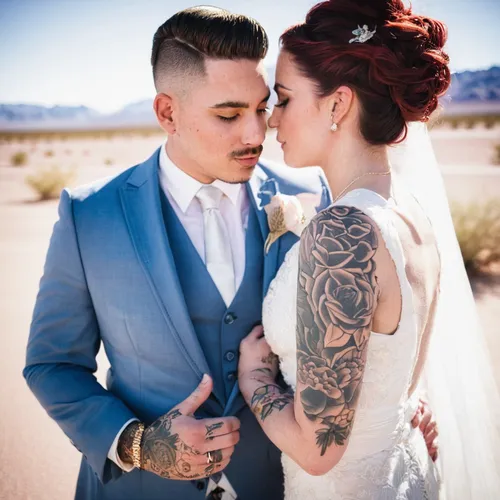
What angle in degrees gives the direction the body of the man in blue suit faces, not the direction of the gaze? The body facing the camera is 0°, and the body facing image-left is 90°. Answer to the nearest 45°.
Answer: approximately 315°

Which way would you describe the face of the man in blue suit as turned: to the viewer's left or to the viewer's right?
to the viewer's right

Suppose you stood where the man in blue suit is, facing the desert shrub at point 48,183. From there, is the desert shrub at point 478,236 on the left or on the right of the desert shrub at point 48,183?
right

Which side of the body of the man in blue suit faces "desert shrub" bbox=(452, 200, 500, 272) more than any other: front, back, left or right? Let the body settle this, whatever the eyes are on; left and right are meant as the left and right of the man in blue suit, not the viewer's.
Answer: left

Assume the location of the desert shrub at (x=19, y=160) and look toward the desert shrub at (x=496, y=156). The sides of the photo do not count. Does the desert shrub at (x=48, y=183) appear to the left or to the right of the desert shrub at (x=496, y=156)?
right

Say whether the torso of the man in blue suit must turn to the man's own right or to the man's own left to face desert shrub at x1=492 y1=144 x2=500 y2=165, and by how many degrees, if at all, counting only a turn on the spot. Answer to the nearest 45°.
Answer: approximately 90° to the man's own left

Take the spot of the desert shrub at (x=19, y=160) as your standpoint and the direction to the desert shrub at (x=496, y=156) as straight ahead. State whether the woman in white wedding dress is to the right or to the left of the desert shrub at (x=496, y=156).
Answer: right

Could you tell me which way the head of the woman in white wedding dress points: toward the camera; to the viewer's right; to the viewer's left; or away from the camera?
to the viewer's left
